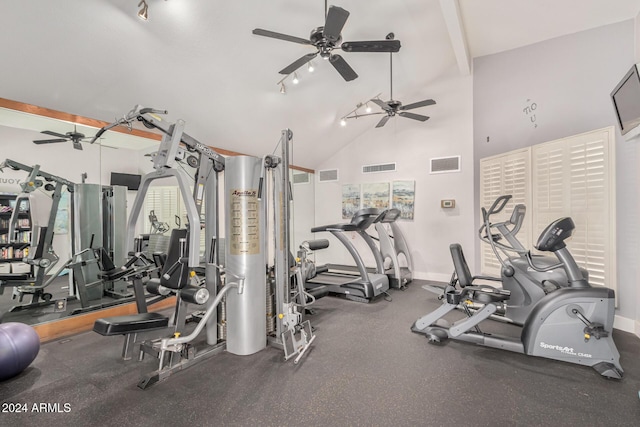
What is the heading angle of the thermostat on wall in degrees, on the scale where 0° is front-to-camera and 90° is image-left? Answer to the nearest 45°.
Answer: approximately 0°

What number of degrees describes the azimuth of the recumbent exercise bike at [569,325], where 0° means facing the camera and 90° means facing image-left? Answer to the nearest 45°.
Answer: approximately 270°

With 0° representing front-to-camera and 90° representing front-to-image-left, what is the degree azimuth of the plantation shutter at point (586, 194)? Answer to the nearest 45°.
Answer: approximately 45°
